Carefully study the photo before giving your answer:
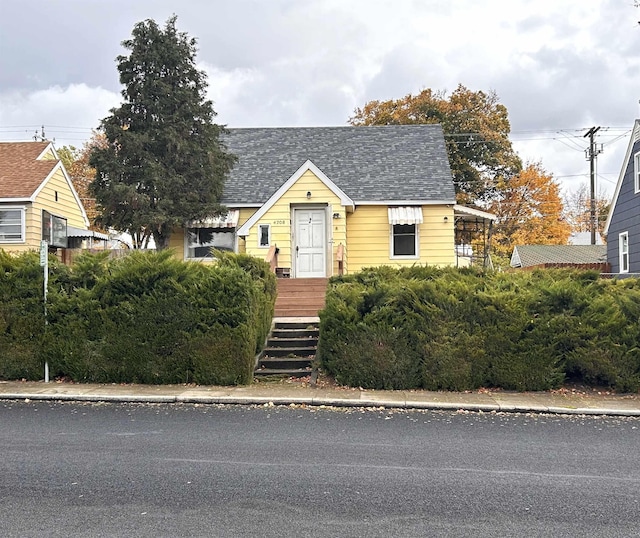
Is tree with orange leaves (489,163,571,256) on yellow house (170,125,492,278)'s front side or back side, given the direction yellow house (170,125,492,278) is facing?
on the back side

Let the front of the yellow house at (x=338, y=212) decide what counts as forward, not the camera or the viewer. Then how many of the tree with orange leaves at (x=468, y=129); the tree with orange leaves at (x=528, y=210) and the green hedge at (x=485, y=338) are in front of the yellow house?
1

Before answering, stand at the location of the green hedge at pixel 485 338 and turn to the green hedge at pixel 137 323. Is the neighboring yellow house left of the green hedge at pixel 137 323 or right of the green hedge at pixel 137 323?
right

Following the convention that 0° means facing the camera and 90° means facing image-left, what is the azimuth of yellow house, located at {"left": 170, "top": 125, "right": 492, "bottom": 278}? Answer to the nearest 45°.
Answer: approximately 0°

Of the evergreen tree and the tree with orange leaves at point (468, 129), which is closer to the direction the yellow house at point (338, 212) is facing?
the evergreen tree

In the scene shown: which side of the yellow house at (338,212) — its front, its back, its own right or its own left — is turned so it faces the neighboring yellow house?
right

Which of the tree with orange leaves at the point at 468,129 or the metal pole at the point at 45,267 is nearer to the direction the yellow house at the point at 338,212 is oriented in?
the metal pole

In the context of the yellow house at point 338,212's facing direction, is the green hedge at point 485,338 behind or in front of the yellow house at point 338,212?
in front

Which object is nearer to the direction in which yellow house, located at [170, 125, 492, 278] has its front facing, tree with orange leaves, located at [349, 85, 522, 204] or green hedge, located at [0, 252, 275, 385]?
the green hedge

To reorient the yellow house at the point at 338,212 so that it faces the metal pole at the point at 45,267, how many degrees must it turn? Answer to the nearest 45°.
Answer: approximately 45° to its right

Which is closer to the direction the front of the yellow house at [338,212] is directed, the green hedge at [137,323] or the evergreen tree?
the green hedge

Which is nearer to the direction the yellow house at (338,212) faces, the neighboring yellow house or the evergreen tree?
the evergreen tree

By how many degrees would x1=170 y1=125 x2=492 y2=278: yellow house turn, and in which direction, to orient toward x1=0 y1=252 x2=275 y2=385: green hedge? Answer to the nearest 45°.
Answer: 0° — it already faces it

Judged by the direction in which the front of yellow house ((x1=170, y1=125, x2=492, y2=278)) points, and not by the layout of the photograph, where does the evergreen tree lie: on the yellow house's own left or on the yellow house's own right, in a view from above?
on the yellow house's own right

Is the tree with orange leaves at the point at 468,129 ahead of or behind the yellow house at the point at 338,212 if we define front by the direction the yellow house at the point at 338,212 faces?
behind
